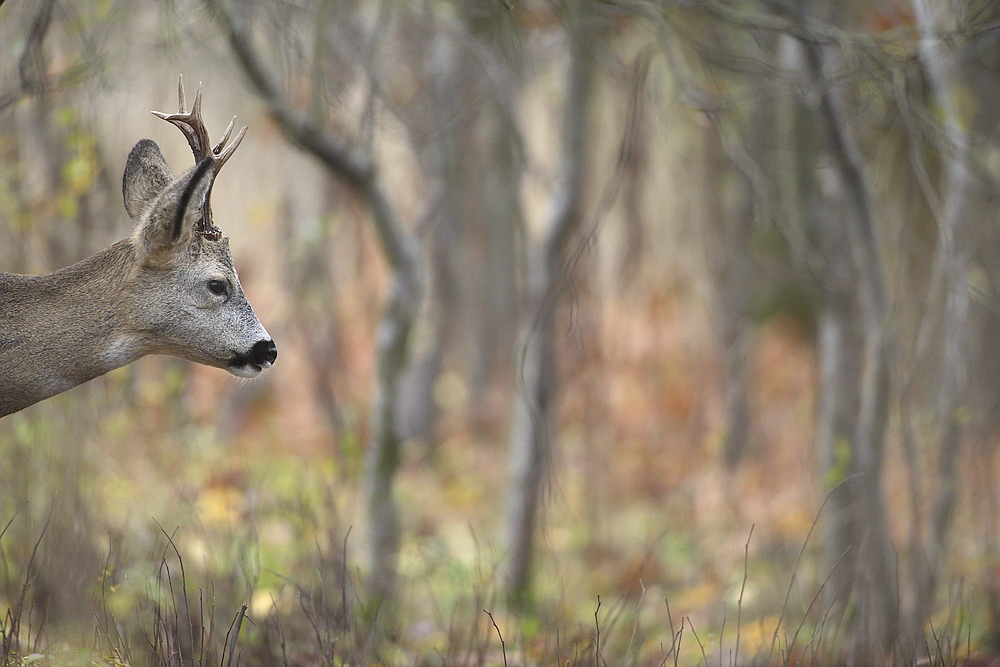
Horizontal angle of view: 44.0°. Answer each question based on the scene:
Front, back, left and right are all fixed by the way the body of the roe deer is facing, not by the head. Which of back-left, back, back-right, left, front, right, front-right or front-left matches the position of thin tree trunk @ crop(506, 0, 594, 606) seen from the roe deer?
front-left

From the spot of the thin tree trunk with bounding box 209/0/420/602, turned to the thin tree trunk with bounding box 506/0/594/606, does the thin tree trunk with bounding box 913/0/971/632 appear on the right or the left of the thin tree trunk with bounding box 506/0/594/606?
right

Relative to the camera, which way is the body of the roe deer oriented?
to the viewer's right

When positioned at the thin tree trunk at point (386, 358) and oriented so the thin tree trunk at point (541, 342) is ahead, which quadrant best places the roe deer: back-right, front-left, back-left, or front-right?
back-right

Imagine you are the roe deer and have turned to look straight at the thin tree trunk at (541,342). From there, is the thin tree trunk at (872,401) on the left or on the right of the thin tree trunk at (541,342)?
right

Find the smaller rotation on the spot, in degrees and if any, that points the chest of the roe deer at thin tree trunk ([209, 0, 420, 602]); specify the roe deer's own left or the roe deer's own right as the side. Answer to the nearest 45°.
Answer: approximately 45° to the roe deer's own left

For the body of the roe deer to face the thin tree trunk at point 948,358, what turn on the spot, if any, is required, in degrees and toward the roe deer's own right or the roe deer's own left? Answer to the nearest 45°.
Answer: approximately 90° to the roe deer's own left
